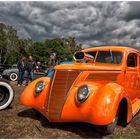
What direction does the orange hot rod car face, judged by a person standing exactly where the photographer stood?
facing the viewer and to the left of the viewer
